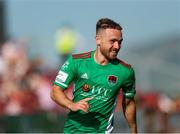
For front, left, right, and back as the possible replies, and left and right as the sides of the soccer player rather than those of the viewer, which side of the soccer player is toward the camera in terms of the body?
front

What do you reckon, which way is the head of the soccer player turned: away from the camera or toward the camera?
toward the camera
